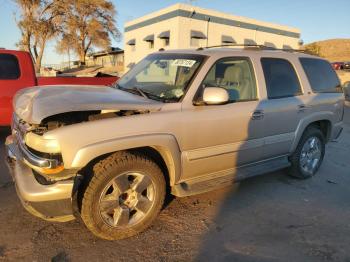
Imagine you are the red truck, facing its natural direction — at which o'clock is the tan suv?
The tan suv is roughly at 8 o'clock from the red truck.

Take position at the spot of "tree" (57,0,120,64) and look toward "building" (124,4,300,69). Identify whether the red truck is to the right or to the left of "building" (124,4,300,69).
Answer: right

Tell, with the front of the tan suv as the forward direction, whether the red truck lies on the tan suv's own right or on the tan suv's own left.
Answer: on the tan suv's own right

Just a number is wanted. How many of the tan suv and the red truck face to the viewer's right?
0

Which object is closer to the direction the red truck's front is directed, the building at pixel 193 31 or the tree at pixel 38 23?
the tree

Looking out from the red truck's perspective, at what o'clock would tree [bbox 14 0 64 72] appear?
The tree is roughly at 3 o'clock from the red truck.

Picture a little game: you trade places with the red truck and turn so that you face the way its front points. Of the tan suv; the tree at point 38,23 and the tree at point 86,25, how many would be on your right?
2

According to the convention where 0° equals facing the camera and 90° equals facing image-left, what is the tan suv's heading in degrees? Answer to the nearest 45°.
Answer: approximately 45°

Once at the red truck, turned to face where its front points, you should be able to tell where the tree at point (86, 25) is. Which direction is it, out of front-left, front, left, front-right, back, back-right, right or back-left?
right

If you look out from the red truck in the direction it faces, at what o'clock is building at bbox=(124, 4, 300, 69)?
The building is roughly at 4 o'clock from the red truck.

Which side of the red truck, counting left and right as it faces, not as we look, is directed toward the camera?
left
